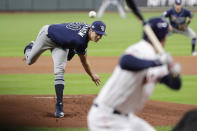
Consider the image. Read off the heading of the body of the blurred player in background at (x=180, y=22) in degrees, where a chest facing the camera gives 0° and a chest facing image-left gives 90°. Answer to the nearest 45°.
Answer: approximately 0°

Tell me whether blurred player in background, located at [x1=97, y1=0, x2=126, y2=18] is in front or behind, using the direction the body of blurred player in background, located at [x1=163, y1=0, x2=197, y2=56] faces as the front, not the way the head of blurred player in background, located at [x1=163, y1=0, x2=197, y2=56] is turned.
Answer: behind
